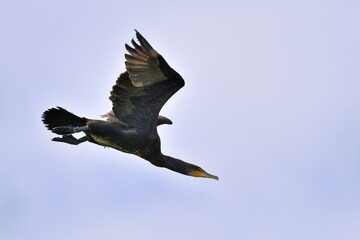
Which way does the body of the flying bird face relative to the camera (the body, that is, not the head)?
to the viewer's right
